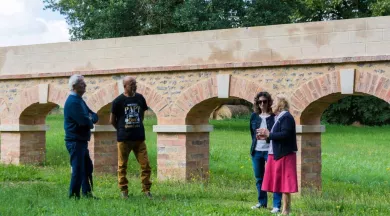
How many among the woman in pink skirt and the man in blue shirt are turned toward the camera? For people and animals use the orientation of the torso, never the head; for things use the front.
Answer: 0

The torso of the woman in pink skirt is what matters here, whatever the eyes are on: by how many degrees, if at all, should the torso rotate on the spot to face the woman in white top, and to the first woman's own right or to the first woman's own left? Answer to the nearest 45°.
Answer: approximately 45° to the first woman's own right

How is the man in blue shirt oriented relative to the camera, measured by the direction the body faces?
to the viewer's right

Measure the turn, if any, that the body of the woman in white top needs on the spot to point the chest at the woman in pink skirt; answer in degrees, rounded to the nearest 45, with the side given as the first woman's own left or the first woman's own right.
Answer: approximately 45° to the first woman's own left

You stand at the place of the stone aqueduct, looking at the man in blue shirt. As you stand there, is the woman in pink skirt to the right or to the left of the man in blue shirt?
left

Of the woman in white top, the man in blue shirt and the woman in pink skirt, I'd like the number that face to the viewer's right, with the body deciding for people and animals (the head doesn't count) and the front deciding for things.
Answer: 1

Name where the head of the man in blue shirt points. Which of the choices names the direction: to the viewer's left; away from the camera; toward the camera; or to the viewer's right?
to the viewer's right

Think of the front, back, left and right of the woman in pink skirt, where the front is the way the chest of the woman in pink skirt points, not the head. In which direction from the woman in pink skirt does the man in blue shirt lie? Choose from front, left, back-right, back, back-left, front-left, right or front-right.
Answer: front

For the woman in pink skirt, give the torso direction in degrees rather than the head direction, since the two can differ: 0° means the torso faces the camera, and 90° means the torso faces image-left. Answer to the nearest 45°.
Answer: approximately 90°

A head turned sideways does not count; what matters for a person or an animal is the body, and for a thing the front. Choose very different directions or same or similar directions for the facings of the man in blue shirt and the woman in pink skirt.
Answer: very different directions

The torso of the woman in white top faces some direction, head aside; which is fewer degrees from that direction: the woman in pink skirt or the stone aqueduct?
the woman in pink skirt

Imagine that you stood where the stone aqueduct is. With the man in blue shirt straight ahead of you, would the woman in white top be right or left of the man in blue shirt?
left

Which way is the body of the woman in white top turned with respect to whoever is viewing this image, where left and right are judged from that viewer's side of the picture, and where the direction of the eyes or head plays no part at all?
facing the viewer

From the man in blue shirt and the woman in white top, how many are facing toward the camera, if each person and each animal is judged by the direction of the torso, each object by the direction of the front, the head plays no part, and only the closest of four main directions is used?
1

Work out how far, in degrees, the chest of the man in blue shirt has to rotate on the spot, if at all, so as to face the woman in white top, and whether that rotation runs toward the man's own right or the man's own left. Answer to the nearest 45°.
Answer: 0° — they already face them

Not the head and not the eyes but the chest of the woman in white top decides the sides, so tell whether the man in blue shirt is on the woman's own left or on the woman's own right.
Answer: on the woman's own right

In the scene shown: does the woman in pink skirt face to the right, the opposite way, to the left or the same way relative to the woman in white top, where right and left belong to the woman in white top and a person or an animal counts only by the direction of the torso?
to the right

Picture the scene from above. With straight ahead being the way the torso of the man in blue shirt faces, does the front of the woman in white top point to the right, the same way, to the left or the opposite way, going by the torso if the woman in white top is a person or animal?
to the right

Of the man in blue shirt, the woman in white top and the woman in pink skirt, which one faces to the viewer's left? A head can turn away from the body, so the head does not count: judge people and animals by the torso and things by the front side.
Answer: the woman in pink skirt
